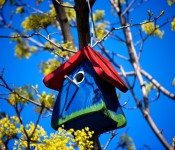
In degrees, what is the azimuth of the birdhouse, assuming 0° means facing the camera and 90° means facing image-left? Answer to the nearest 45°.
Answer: approximately 45°
